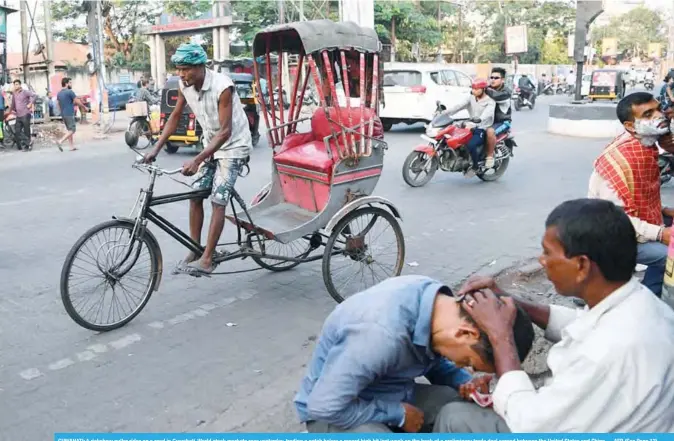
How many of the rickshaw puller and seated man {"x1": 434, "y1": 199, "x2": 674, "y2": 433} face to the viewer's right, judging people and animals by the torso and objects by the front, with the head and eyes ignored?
0

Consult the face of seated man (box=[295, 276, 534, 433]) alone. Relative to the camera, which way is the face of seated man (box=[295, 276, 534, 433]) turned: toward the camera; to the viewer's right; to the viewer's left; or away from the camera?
to the viewer's right

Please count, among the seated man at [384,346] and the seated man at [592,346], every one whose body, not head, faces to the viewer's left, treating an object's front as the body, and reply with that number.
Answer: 1

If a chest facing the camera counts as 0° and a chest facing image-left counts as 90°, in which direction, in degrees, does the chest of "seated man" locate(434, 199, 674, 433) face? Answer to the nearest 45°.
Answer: approximately 90°

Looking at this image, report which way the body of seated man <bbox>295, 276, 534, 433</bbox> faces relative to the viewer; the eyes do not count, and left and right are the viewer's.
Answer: facing to the right of the viewer

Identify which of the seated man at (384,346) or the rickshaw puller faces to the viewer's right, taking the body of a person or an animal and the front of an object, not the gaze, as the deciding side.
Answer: the seated man

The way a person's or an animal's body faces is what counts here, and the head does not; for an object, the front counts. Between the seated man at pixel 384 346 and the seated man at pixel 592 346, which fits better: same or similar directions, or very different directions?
very different directions

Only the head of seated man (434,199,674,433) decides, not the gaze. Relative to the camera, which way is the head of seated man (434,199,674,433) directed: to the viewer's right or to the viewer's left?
to the viewer's left

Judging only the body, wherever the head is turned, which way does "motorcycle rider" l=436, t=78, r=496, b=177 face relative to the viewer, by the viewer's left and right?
facing the viewer and to the left of the viewer

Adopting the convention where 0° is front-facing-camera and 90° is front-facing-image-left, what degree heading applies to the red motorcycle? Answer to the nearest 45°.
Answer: approximately 45°

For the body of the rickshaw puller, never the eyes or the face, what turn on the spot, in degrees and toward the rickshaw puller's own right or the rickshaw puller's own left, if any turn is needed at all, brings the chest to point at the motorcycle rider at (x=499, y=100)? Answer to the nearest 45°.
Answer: approximately 180°
